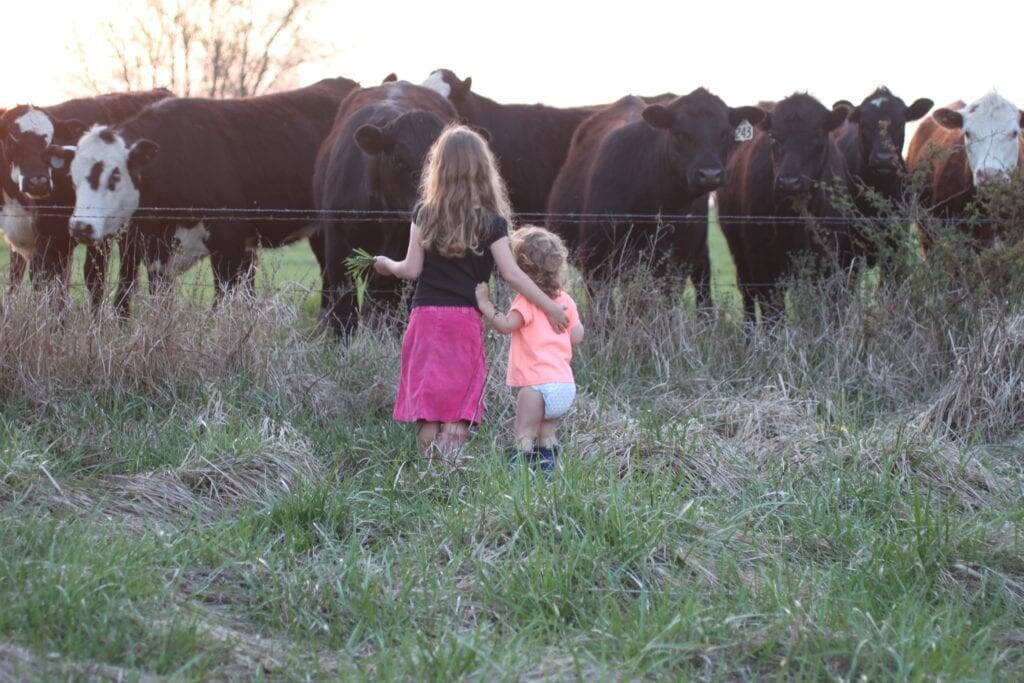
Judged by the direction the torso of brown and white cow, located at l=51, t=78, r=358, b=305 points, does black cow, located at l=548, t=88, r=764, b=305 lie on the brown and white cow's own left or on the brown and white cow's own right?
on the brown and white cow's own left

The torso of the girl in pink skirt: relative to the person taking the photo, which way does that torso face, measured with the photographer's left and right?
facing away from the viewer

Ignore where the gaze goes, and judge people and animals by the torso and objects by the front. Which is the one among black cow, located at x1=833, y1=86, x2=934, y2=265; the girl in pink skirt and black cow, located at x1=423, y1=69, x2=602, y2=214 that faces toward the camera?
black cow, located at x1=833, y1=86, x2=934, y2=265

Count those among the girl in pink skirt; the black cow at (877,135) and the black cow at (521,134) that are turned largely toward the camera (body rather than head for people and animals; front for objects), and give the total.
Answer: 1

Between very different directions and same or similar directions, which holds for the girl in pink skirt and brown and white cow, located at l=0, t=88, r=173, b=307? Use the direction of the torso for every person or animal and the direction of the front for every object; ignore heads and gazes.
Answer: very different directions

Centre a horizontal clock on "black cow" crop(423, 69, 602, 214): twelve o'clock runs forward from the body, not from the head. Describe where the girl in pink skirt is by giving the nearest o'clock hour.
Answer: The girl in pink skirt is roughly at 9 o'clock from the black cow.

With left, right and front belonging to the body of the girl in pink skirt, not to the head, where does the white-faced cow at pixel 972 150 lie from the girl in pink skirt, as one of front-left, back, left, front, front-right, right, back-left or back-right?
front-right

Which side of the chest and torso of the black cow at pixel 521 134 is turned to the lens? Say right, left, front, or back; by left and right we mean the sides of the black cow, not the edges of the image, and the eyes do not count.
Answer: left

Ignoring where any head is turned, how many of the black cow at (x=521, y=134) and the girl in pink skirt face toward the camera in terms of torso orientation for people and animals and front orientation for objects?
0

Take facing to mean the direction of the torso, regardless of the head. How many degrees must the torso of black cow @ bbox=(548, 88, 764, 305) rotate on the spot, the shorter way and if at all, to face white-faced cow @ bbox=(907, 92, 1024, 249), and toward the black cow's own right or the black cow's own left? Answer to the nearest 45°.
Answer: approximately 45° to the black cow's own left
